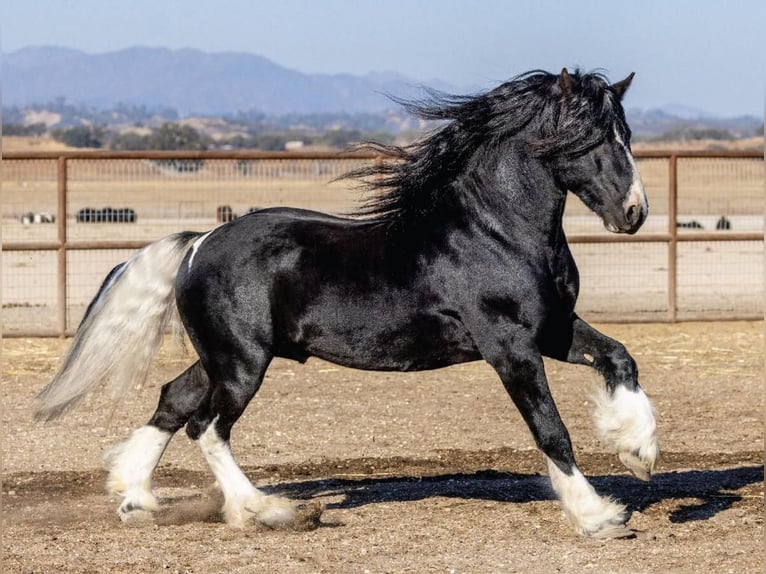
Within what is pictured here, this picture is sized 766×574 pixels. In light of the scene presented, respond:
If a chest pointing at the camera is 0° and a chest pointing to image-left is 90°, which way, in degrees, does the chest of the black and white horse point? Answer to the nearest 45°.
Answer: approximately 270°

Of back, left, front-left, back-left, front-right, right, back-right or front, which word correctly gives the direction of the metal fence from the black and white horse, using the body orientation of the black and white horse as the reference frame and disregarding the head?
left
